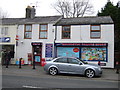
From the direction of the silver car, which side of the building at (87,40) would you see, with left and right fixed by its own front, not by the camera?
front

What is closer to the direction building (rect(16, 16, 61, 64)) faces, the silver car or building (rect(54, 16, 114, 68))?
the silver car

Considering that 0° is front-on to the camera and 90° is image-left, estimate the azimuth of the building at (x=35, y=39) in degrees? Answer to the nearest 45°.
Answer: approximately 0°

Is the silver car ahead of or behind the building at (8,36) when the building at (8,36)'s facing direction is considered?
ahead

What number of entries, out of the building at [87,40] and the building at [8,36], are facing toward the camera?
2

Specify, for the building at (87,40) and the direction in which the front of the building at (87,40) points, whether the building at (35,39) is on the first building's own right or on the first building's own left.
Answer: on the first building's own right

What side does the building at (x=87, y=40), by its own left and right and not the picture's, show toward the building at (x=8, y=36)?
right

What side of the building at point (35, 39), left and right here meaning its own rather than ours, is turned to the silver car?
front

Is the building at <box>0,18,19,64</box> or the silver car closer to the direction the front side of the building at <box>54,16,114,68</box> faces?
the silver car

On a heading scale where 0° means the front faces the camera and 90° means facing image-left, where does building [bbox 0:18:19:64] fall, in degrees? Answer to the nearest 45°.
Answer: approximately 0°
